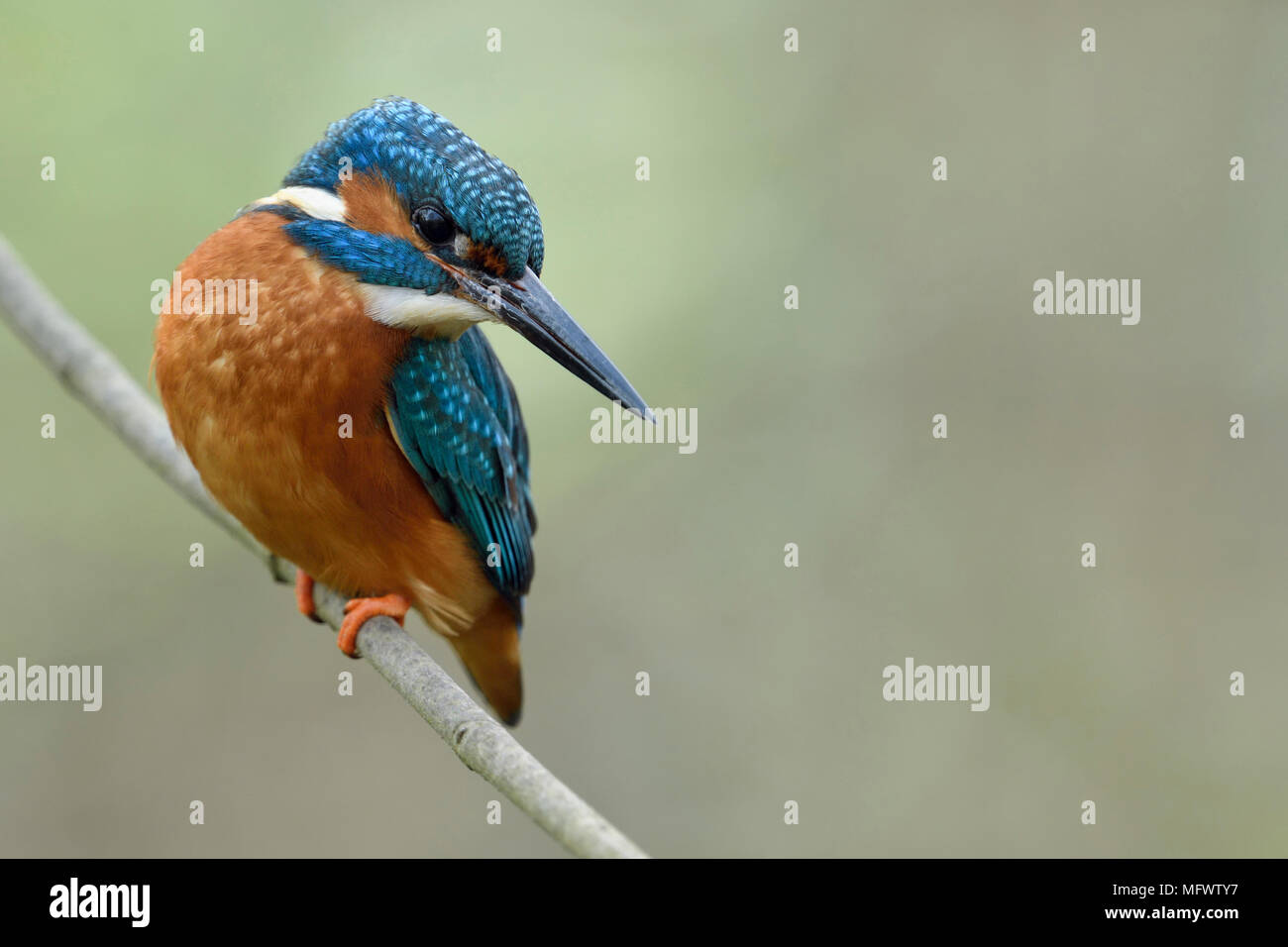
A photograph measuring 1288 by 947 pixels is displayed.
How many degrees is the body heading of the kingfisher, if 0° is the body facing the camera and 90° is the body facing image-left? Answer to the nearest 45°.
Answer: approximately 45°
